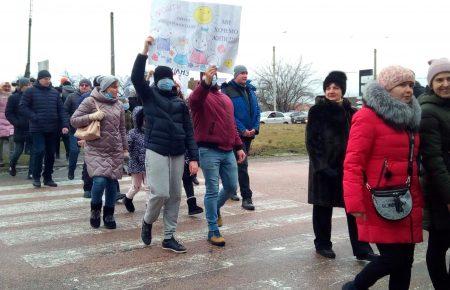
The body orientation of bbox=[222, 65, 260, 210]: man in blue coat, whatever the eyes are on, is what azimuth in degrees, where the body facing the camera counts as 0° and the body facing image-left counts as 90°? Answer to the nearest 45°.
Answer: approximately 315°

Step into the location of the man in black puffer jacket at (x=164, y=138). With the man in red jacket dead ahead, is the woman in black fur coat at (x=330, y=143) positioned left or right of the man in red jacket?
right

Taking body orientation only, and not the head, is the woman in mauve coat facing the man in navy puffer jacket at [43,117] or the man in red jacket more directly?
the man in red jacket

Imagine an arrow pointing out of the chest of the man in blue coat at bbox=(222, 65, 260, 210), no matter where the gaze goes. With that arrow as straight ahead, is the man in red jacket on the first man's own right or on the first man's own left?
on the first man's own right
